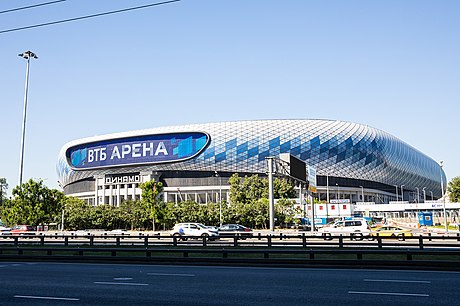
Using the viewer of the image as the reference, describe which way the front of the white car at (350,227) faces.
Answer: facing to the left of the viewer
